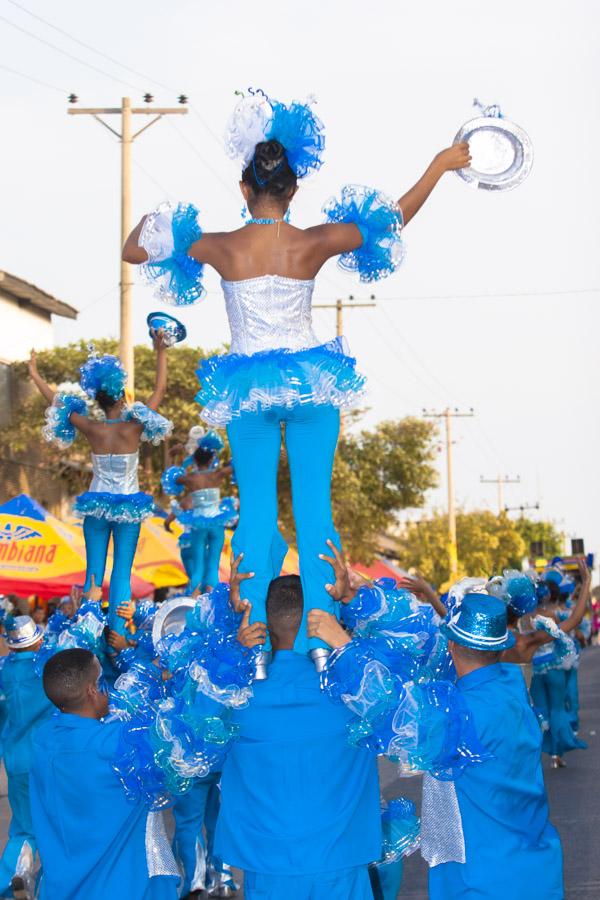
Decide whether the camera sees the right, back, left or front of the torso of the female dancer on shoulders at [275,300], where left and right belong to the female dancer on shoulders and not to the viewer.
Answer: back

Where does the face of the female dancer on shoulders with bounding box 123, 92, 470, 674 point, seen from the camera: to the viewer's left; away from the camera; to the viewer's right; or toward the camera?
away from the camera

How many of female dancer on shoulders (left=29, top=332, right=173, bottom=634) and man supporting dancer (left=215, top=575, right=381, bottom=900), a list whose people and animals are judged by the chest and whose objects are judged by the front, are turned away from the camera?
2

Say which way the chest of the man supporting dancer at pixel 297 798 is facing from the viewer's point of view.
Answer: away from the camera

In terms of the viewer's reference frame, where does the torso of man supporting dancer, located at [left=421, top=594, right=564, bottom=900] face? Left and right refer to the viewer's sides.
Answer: facing away from the viewer and to the left of the viewer

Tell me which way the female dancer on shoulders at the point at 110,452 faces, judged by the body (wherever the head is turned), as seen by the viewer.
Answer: away from the camera

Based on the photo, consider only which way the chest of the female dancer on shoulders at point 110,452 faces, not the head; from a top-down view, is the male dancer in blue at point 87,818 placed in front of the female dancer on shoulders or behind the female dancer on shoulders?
behind

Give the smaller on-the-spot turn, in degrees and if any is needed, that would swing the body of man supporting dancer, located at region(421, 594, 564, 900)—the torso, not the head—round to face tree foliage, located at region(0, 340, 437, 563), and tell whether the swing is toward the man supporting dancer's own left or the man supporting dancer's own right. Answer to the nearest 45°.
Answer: approximately 45° to the man supporting dancer's own right
